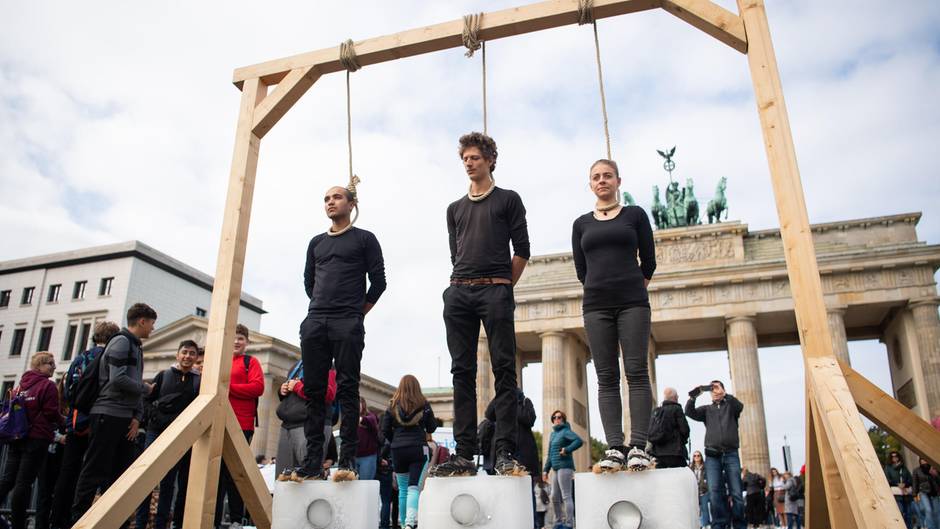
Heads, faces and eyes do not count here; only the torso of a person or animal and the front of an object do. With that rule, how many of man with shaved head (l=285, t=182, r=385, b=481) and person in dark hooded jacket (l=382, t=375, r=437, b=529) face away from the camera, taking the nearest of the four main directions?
1

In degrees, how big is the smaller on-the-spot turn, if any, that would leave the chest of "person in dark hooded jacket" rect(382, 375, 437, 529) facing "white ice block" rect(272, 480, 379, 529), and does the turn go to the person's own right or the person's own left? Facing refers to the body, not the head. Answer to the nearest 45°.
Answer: approximately 180°

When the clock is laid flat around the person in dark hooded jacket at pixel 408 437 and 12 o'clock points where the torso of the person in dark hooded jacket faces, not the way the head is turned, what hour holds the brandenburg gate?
The brandenburg gate is roughly at 1 o'clock from the person in dark hooded jacket.

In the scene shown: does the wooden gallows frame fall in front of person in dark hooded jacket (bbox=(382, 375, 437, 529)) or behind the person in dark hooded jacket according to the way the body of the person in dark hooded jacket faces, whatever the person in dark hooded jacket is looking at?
behind

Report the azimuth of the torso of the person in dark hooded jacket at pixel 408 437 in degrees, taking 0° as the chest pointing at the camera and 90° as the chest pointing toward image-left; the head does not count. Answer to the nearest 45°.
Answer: approximately 180°

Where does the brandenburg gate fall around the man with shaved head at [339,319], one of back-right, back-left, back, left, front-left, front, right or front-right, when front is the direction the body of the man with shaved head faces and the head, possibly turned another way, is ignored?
back

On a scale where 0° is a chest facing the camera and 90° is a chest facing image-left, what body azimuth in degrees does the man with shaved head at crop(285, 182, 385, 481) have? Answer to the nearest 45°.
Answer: approximately 45°

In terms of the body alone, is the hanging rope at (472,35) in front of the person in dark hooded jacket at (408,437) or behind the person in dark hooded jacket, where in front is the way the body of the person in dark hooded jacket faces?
behind

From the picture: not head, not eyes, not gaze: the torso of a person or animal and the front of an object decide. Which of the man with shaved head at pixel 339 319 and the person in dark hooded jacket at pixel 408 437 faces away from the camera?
the person in dark hooded jacket

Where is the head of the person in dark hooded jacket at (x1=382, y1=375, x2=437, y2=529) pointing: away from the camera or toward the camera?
away from the camera

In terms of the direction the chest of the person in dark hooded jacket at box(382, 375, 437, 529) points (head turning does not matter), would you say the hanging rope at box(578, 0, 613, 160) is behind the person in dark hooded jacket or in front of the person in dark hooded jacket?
behind

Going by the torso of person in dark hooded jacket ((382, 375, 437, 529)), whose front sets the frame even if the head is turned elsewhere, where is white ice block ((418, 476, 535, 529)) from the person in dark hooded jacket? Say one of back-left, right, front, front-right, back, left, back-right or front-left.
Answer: back
